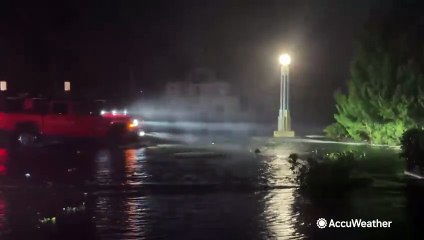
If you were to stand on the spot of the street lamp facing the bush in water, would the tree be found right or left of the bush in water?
left

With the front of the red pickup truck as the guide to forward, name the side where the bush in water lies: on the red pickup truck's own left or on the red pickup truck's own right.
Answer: on the red pickup truck's own right

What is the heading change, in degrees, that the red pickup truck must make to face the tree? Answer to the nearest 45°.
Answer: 0° — it already faces it

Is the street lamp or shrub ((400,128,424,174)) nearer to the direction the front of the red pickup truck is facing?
the street lamp

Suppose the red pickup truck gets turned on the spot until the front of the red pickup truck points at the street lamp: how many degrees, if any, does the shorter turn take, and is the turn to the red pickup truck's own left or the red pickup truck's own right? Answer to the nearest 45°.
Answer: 0° — it already faces it

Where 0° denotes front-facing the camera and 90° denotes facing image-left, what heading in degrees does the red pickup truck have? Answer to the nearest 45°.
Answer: approximately 270°

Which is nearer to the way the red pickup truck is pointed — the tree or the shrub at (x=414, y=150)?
the tree
